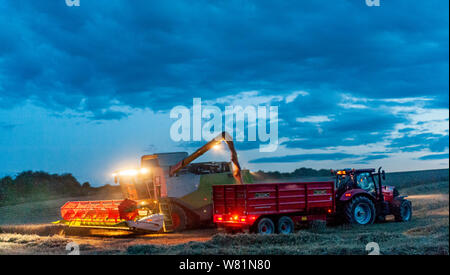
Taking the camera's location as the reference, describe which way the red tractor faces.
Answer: facing away from the viewer and to the right of the viewer

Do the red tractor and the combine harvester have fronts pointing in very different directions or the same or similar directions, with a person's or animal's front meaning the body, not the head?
very different directions

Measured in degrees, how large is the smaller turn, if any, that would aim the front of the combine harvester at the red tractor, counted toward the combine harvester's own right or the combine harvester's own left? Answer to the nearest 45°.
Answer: approximately 135° to the combine harvester's own left

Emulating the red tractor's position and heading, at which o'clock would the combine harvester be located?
The combine harvester is roughly at 7 o'clock from the red tractor.
